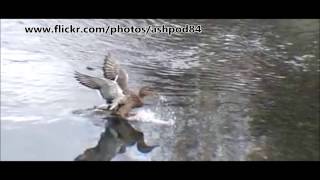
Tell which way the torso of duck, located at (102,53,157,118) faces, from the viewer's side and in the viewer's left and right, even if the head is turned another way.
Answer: facing to the right of the viewer
